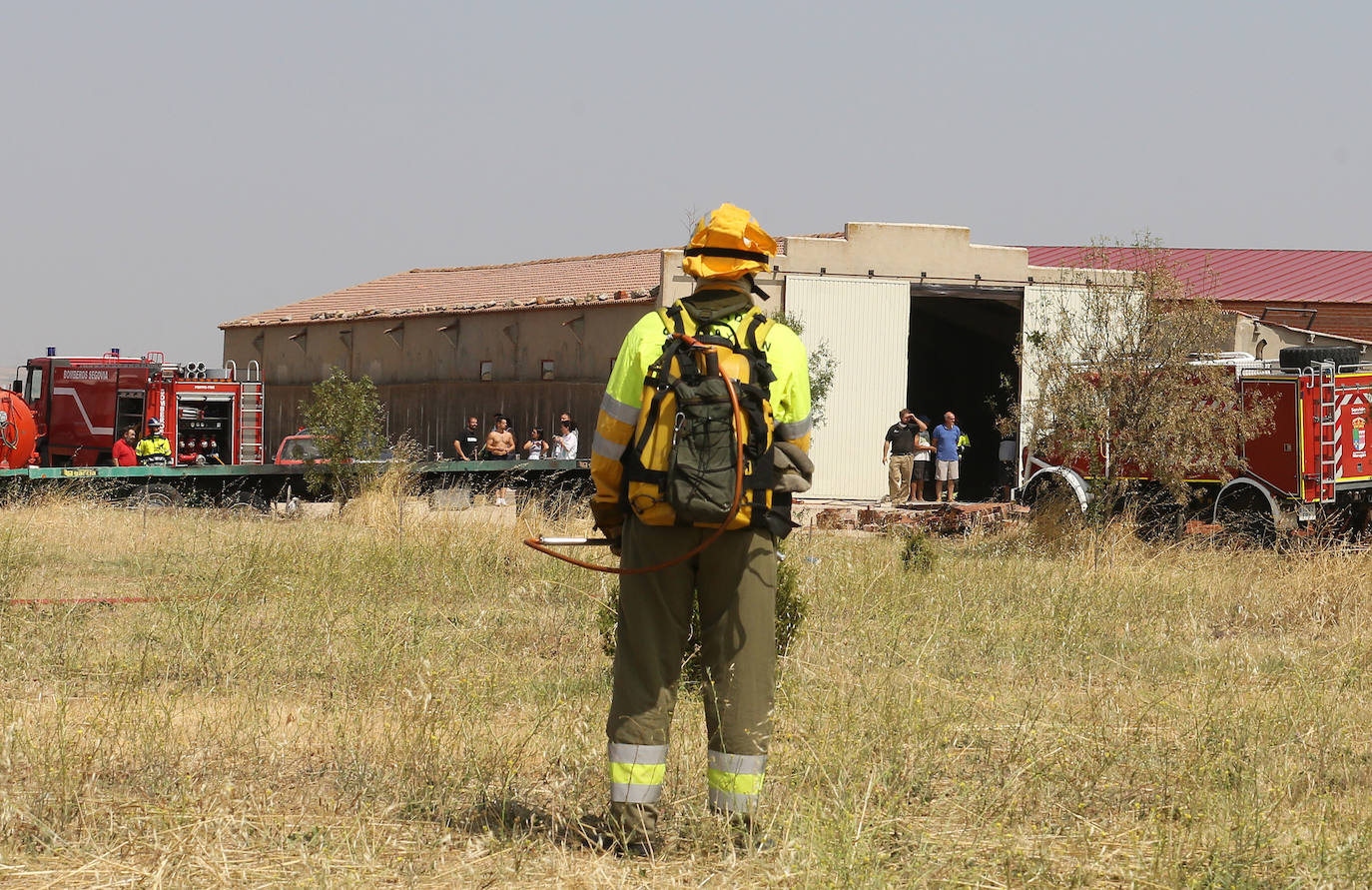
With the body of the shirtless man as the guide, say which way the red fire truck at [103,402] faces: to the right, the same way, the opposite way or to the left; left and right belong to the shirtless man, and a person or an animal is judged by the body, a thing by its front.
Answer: to the right

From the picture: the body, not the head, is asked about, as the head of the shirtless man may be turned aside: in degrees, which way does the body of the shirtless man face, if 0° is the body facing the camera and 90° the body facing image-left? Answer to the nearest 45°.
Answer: approximately 0°

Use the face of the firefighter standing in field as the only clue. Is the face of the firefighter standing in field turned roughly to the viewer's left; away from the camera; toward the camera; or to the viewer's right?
away from the camera

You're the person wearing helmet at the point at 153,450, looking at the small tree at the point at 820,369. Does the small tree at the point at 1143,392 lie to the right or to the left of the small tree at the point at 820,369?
right

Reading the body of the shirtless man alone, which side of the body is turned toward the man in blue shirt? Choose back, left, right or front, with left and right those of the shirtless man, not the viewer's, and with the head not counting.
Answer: left

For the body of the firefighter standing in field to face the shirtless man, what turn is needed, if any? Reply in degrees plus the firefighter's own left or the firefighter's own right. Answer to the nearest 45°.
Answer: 0° — they already face them

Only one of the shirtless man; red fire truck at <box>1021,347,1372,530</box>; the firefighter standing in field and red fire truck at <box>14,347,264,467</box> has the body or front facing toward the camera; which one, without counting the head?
the shirtless man

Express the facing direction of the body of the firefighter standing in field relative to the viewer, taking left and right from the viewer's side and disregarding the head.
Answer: facing away from the viewer

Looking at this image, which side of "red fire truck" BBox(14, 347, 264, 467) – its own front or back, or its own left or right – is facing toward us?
left

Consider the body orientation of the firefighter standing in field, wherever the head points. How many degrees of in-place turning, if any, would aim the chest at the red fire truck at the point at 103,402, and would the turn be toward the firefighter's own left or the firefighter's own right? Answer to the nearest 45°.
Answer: approximately 45° to the firefighter's own left

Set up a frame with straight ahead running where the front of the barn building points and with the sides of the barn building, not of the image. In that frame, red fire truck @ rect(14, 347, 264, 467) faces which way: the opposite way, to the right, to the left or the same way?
to the right
